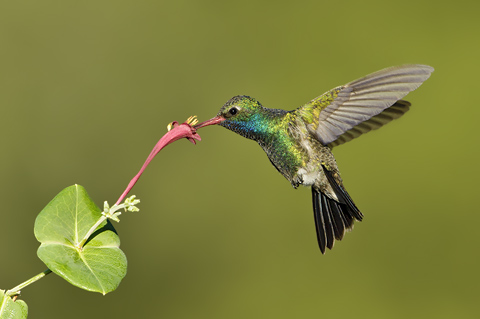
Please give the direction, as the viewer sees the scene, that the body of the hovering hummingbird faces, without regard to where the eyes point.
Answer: to the viewer's left

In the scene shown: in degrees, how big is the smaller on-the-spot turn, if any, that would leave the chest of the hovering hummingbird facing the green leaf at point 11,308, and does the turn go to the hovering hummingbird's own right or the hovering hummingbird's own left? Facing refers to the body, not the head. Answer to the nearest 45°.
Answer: approximately 45° to the hovering hummingbird's own left
